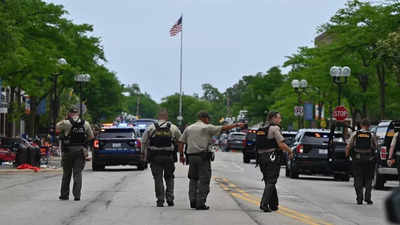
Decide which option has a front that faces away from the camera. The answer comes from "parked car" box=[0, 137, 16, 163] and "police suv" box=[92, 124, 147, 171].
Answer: the police suv

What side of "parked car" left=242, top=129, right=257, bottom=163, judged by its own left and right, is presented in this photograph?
back

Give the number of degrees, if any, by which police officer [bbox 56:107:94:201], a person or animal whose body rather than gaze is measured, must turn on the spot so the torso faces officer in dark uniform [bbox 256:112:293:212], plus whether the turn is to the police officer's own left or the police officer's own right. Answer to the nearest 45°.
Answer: approximately 135° to the police officer's own right

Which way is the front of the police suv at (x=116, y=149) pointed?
away from the camera

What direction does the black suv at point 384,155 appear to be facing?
away from the camera

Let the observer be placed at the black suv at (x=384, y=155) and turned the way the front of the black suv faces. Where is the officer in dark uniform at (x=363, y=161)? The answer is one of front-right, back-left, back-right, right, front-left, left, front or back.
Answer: back

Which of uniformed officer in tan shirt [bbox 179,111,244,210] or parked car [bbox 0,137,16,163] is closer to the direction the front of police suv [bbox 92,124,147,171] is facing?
the parked car

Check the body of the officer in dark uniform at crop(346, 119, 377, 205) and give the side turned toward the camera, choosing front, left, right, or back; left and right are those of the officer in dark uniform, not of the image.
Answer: back

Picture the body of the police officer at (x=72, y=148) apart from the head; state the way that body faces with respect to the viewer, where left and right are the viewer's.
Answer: facing away from the viewer
